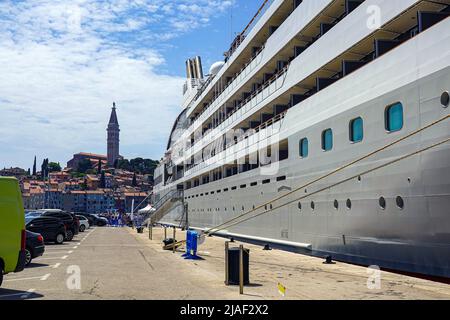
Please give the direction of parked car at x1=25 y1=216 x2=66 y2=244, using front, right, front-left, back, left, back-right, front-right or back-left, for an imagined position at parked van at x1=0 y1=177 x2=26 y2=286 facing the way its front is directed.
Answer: right

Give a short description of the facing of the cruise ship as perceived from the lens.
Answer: facing the viewer and to the right of the viewer

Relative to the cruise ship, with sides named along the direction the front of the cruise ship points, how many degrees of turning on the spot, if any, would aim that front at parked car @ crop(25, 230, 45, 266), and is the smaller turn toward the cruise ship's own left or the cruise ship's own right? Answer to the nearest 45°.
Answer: approximately 135° to the cruise ship's own right

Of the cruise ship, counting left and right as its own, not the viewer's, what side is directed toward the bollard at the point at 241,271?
right

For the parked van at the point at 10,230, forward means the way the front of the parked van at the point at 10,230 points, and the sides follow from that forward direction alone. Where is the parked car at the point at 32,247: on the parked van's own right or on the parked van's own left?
on the parked van's own right
